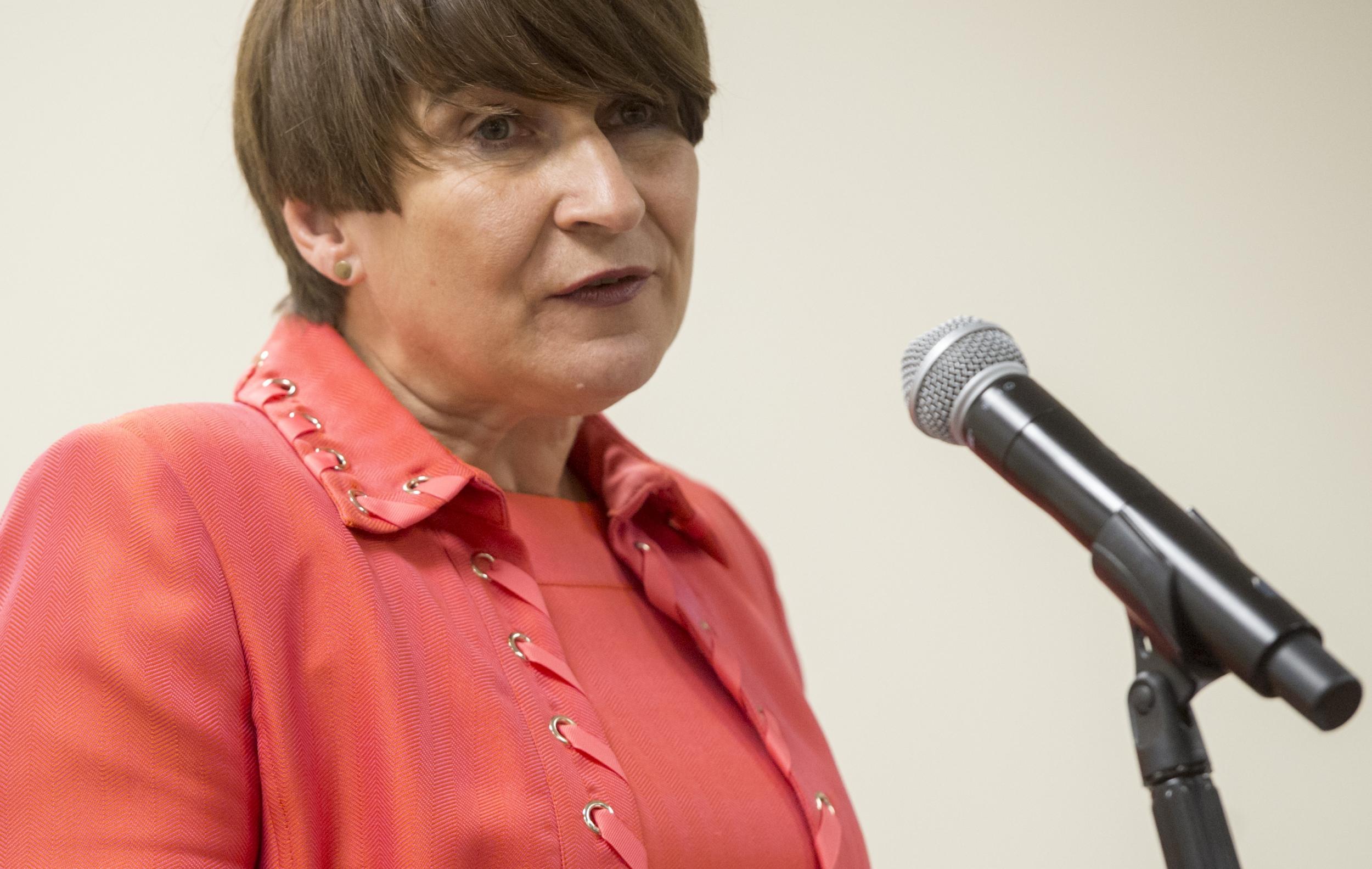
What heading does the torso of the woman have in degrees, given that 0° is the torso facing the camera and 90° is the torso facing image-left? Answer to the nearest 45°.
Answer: approximately 315°

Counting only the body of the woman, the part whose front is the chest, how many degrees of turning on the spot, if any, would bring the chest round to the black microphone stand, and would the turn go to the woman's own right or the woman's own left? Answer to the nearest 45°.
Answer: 0° — they already face it

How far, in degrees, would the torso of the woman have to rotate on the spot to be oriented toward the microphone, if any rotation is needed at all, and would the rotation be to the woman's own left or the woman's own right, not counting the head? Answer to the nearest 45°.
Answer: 0° — they already face it

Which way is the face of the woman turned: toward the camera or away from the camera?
toward the camera
